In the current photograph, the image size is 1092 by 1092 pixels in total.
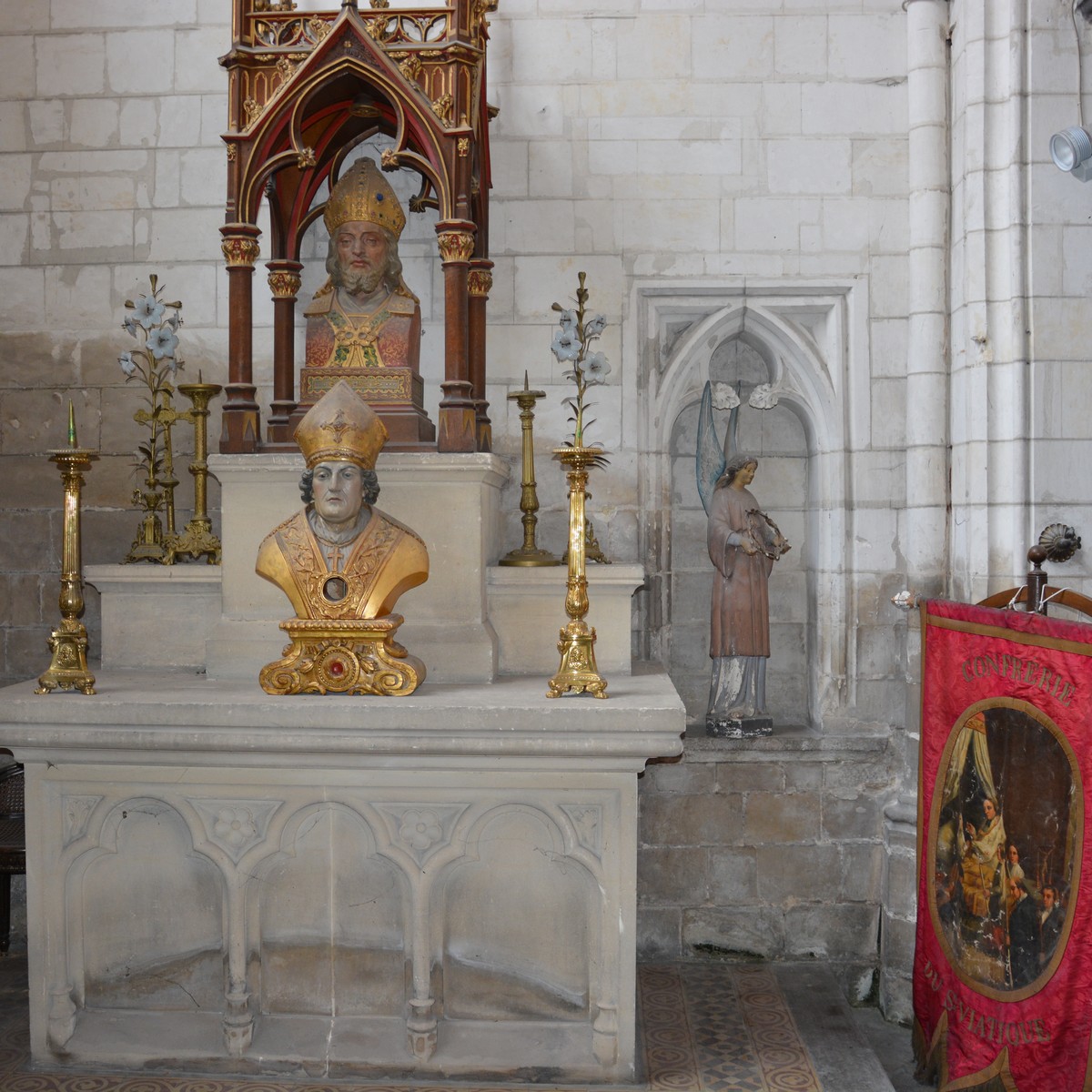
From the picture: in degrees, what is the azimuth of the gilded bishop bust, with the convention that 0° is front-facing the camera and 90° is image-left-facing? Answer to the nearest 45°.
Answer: approximately 0°

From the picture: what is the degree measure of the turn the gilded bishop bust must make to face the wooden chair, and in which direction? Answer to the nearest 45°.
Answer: approximately 135° to its right

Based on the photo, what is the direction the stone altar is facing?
toward the camera

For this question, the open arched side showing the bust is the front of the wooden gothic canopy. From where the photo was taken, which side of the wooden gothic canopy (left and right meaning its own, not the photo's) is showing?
front

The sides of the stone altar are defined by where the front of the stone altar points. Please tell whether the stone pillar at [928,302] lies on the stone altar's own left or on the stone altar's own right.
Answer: on the stone altar's own left

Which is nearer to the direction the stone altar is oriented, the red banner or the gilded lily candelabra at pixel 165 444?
the red banner

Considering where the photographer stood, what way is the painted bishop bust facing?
facing the viewer

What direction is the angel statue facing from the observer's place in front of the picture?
facing the viewer and to the right of the viewer

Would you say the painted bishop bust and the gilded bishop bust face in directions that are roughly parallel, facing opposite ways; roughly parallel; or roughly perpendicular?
roughly parallel
